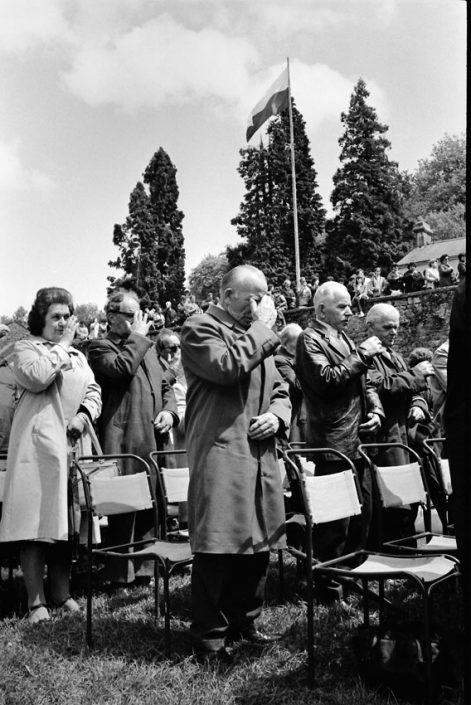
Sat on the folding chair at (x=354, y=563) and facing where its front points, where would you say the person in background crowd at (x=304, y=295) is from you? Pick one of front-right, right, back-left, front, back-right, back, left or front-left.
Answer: back-left

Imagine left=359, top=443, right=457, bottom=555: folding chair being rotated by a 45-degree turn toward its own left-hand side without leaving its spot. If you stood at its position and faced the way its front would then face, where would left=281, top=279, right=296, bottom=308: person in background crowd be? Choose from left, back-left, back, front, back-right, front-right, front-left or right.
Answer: left

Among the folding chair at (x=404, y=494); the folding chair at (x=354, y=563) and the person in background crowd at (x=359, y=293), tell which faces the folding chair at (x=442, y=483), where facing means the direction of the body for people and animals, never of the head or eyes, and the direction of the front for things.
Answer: the person in background crowd

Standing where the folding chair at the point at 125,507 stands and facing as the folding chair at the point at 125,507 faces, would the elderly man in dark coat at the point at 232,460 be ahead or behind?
ahead

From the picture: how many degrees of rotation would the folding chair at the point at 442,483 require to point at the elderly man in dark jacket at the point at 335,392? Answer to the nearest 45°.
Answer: approximately 135° to its right

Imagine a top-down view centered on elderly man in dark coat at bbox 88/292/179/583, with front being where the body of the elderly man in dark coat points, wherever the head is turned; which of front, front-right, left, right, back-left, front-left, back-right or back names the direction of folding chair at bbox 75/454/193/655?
front-right

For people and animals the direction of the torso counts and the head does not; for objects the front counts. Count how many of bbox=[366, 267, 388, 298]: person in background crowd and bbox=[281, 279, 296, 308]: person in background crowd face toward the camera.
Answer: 2

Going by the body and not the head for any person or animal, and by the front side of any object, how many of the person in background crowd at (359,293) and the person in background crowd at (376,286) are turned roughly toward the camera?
2

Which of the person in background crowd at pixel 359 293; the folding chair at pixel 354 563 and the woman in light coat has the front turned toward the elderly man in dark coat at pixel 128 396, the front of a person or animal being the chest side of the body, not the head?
the person in background crowd
